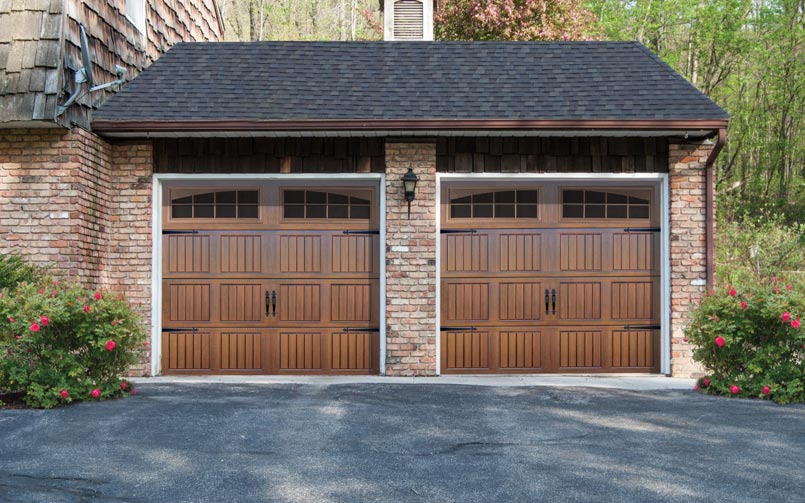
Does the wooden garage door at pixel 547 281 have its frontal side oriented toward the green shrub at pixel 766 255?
no

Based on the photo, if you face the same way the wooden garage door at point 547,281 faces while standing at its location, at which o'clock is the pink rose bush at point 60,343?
The pink rose bush is roughly at 2 o'clock from the wooden garage door.

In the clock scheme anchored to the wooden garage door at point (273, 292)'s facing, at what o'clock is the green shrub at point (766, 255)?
The green shrub is roughly at 8 o'clock from the wooden garage door.

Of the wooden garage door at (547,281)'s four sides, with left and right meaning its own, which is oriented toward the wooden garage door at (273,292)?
right

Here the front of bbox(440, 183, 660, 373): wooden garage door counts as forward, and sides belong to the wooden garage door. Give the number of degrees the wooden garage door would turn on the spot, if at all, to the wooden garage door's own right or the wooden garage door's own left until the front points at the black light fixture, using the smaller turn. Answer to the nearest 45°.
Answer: approximately 45° to the wooden garage door's own right

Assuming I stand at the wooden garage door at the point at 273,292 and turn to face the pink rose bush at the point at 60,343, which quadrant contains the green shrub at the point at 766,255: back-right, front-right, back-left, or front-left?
back-left

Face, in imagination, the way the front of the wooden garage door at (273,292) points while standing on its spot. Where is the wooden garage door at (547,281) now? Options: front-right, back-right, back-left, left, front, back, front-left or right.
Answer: left

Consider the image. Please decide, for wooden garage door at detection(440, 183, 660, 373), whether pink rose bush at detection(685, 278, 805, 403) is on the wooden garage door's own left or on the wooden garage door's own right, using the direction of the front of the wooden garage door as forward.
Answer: on the wooden garage door's own left

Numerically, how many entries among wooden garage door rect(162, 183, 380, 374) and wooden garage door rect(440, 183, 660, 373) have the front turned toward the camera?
2

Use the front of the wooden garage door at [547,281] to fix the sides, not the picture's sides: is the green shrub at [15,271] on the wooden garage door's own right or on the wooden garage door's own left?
on the wooden garage door's own right

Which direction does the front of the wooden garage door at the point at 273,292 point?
toward the camera

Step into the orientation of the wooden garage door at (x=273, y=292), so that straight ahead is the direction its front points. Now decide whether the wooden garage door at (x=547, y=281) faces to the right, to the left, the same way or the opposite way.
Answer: the same way

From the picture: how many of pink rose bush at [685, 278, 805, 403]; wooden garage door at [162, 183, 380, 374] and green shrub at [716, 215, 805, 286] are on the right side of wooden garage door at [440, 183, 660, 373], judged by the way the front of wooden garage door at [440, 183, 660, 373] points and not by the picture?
1

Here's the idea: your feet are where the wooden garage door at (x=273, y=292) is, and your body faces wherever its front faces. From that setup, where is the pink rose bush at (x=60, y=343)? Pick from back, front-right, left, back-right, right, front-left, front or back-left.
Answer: front-right

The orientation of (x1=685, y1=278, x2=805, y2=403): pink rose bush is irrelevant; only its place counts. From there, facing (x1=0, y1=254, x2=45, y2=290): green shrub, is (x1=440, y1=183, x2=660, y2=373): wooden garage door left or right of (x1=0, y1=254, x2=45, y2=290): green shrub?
right

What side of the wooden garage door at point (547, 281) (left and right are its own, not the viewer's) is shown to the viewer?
front

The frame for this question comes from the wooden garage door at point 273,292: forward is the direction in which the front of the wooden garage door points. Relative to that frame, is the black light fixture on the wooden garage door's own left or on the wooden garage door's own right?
on the wooden garage door's own left
